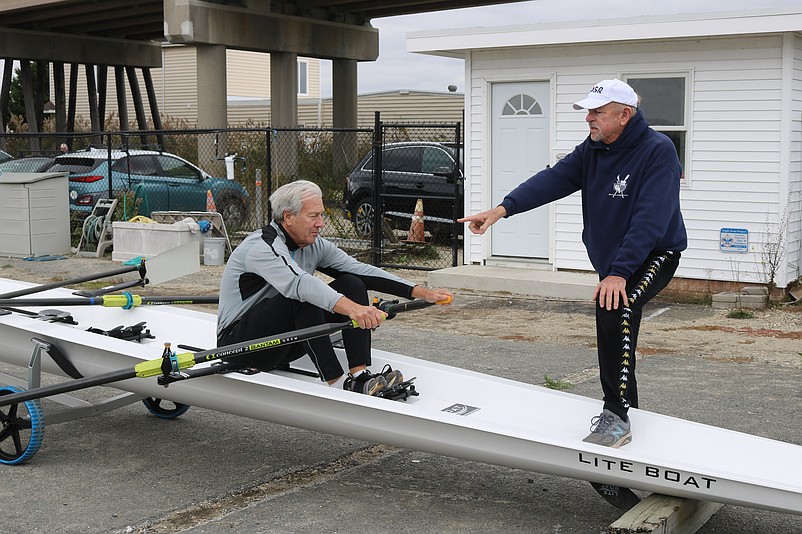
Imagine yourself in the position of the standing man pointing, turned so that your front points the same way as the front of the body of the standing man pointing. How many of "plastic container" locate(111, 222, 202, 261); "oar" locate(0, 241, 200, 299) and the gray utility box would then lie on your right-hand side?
3

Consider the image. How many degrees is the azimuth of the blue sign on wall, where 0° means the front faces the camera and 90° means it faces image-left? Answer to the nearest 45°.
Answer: approximately 0°

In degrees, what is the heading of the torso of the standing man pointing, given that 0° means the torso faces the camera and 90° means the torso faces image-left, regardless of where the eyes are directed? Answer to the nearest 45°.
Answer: approximately 45°

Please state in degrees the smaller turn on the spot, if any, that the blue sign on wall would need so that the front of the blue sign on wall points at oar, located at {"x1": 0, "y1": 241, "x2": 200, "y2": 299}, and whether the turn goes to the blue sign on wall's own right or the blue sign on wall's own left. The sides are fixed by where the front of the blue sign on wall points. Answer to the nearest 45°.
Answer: approximately 45° to the blue sign on wall's own right

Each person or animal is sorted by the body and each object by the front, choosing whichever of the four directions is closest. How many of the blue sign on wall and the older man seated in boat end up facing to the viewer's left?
0

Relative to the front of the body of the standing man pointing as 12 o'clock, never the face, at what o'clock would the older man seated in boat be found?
The older man seated in boat is roughly at 2 o'clock from the standing man pointing.

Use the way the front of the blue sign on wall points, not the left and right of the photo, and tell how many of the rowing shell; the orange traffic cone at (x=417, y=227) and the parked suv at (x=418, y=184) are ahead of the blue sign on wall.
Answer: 1

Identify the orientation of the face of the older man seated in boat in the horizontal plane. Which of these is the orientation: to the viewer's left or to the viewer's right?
to the viewer's right

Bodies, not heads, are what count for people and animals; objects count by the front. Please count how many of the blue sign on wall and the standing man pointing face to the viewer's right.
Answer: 0

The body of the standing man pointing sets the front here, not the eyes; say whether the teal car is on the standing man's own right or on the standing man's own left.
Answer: on the standing man's own right

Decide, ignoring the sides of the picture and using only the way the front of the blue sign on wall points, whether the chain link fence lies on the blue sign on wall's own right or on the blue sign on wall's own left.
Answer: on the blue sign on wall's own right
